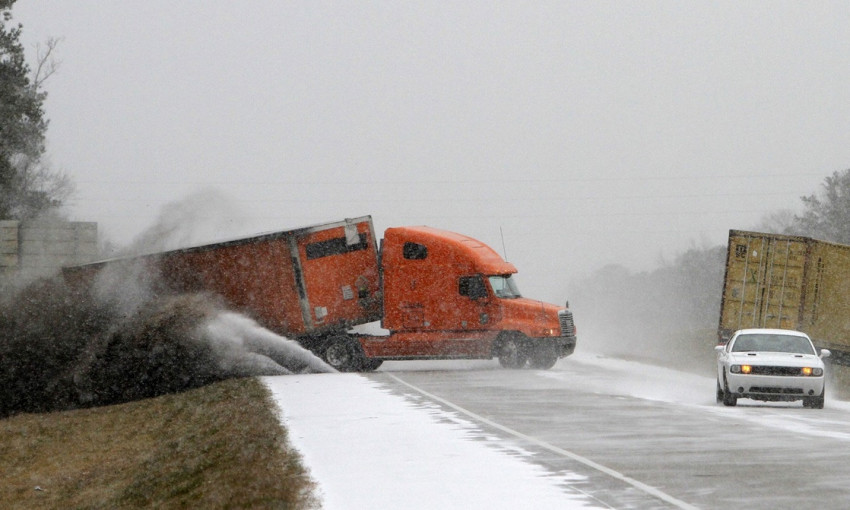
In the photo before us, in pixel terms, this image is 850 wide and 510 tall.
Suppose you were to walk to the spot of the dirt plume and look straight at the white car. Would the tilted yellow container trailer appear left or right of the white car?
left

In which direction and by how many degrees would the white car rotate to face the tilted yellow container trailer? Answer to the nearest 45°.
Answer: approximately 180°

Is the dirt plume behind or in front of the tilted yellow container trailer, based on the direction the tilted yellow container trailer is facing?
behind

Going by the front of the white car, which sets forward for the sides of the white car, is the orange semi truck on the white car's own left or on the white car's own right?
on the white car's own right

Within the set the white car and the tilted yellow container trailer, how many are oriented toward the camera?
1

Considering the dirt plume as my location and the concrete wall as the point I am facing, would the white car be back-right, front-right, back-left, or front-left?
back-right

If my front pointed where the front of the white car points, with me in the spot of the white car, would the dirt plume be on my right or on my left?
on my right
